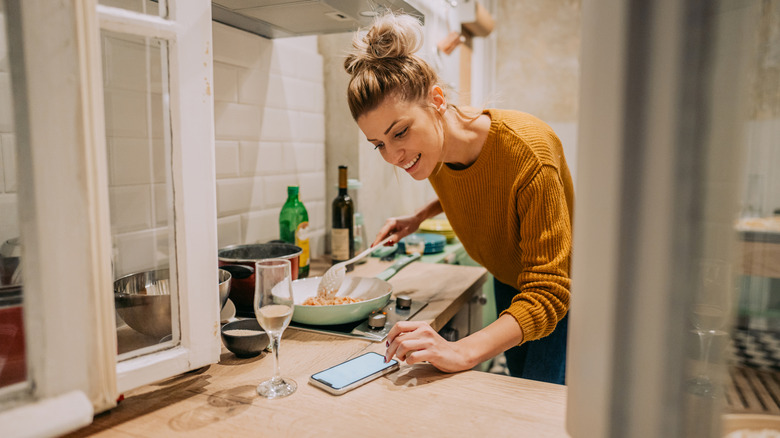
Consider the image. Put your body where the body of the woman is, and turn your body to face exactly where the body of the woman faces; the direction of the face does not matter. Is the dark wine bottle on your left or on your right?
on your right

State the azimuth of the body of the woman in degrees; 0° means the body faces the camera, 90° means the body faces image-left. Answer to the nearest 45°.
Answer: approximately 45°

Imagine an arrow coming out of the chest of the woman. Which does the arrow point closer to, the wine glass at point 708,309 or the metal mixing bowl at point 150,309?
the metal mixing bowl

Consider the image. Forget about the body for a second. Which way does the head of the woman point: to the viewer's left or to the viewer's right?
to the viewer's left

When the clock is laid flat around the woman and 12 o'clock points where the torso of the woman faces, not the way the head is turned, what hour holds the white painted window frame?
The white painted window frame is roughly at 12 o'clock from the woman.

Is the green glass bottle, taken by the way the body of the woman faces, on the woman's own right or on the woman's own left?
on the woman's own right

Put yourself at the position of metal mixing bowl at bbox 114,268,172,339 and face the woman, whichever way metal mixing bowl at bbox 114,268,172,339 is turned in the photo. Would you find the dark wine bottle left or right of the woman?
left

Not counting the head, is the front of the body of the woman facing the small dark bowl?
yes

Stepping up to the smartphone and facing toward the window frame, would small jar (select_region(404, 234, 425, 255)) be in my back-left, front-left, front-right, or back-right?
back-right

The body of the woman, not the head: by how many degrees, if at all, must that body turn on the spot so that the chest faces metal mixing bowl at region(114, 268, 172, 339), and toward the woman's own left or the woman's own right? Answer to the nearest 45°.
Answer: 0° — they already face it
